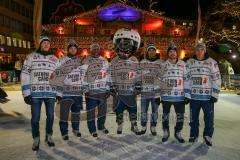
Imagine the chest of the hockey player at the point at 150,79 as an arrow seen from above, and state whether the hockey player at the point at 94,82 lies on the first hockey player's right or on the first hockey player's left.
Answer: on the first hockey player's right

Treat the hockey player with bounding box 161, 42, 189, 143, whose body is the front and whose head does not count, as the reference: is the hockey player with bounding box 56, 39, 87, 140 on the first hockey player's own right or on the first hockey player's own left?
on the first hockey player's own right

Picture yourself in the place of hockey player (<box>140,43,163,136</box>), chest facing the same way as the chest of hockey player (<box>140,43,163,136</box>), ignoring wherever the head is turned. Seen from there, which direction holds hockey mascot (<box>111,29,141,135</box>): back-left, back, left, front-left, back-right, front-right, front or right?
right
